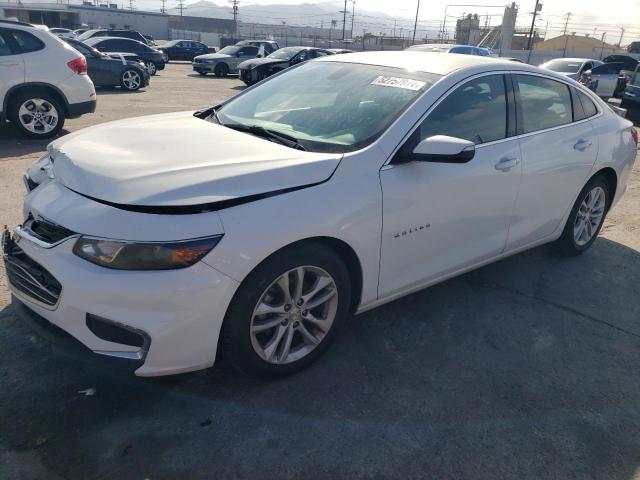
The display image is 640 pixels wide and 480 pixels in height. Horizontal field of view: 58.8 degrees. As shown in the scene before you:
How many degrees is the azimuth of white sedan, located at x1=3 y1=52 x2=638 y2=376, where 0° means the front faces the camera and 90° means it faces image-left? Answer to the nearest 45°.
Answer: approximately 45°

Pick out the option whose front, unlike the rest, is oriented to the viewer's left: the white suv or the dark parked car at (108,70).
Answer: the white suv

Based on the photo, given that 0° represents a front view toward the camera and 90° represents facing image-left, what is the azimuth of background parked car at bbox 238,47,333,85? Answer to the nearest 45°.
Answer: approximately 45°

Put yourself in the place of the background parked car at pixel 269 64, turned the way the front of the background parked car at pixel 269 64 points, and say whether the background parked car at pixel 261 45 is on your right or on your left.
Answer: on your right

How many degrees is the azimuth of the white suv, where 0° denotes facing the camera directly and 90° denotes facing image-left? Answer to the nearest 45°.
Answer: approximately 90°

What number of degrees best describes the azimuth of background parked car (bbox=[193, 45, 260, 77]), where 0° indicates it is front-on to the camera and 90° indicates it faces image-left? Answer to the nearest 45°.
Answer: approximately 45°

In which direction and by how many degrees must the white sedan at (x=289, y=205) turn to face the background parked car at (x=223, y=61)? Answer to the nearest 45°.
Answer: approximately 135° to its right

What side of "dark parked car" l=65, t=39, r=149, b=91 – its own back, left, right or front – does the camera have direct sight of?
right

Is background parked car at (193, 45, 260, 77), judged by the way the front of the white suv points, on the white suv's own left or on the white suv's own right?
on the white suv's own right

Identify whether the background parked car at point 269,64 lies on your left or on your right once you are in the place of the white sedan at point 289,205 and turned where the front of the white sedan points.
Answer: on your right

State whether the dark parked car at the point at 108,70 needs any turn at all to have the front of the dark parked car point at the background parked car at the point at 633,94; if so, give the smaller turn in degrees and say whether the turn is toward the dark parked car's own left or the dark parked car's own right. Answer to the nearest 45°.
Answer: approximately 45° to the dark parked car's own right

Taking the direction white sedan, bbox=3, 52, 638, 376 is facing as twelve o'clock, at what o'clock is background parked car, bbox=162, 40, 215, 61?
The background parked car is roughly at 4 o'clock from the white sedan.
